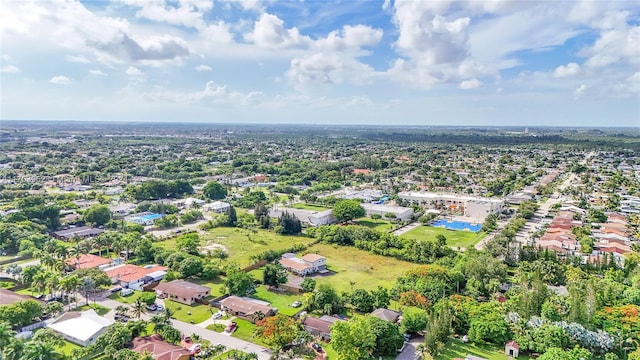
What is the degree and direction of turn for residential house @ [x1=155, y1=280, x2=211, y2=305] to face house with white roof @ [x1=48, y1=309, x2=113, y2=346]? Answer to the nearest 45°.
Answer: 0° — it already faces it

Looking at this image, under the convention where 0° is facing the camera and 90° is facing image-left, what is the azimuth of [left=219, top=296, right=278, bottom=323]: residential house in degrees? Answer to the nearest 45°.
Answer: approximately 45°

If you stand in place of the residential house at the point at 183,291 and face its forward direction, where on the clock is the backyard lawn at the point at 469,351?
The backyard lawn is roughly at 9 o'clock from the residential house.

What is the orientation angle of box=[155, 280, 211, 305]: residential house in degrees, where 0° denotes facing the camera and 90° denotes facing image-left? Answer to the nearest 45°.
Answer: approximately 45°

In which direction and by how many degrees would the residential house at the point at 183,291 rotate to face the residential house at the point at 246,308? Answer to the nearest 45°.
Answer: approximately 90° to its left

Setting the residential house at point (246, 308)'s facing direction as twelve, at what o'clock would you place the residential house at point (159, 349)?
the residential house at point (159, 349) is roughly at 12 o'clock from the residential house at point (246, 308).

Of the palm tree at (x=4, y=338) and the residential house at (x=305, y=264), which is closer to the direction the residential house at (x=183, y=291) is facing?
the palm tree

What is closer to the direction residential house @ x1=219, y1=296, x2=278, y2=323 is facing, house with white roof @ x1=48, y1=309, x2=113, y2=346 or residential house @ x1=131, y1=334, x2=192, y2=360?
the residential house

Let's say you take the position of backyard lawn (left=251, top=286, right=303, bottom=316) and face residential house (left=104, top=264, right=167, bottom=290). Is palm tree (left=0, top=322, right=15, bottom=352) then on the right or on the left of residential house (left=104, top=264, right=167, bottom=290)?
left
